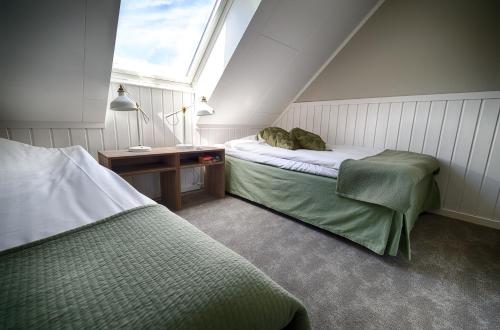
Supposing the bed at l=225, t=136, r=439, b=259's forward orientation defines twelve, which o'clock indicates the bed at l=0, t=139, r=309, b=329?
the bed at l=0, t=139, r=309, b=329 is roughly at 2 o'clock from the bed at l=225, t=136, r=439, b=259.

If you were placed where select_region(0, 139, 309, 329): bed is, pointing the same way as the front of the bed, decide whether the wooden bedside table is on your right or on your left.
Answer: on your left

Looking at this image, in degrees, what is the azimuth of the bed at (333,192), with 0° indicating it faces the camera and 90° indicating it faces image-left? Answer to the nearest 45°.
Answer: approximately 315°

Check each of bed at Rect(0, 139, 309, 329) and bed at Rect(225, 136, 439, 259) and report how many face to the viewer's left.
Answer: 0

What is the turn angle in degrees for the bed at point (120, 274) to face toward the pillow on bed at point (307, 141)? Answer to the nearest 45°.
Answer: approximately 90° to its left

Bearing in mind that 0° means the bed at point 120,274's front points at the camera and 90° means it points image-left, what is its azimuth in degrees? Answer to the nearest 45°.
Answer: approximately 315°

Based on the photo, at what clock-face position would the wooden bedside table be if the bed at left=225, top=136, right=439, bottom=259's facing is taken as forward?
The wooden bedside table is roughly at 4 o'clock from the bed.

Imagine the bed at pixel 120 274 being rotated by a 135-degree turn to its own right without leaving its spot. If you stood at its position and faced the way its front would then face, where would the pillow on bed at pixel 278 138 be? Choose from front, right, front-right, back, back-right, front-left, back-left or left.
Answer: back-right
